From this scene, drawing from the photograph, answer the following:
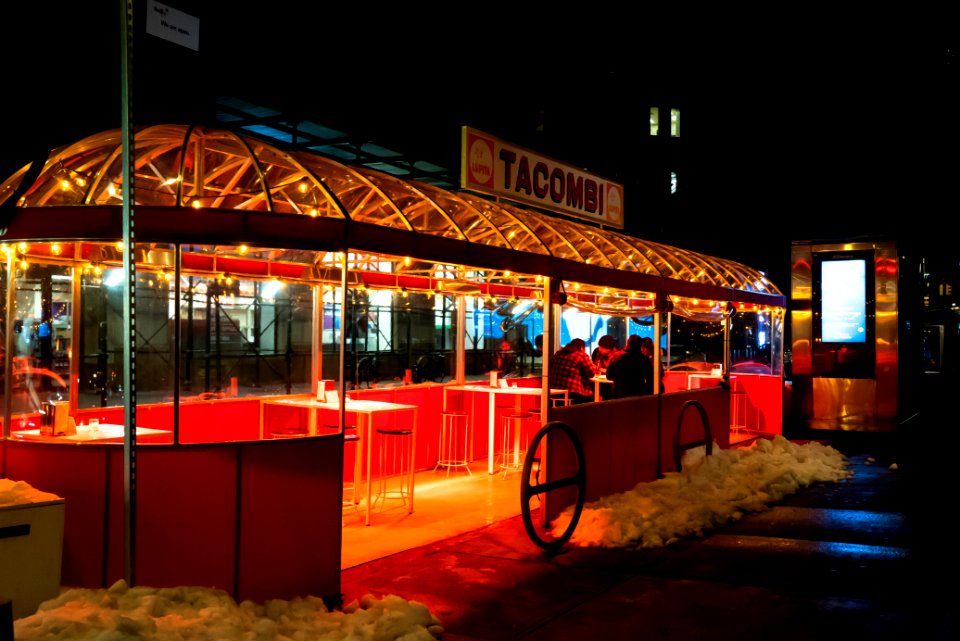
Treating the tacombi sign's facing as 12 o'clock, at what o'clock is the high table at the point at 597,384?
The high table is roughly at 8 o'clock from the tacombi sign.

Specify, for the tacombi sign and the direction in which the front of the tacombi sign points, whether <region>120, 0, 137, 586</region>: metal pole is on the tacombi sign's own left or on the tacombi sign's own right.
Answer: on the tacombi sign's own right

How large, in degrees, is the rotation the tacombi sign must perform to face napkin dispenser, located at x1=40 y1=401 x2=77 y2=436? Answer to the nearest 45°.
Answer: approximately 90° to its right

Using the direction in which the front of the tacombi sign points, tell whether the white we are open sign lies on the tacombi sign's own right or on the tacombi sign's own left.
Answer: on the tacombi sign's own right
